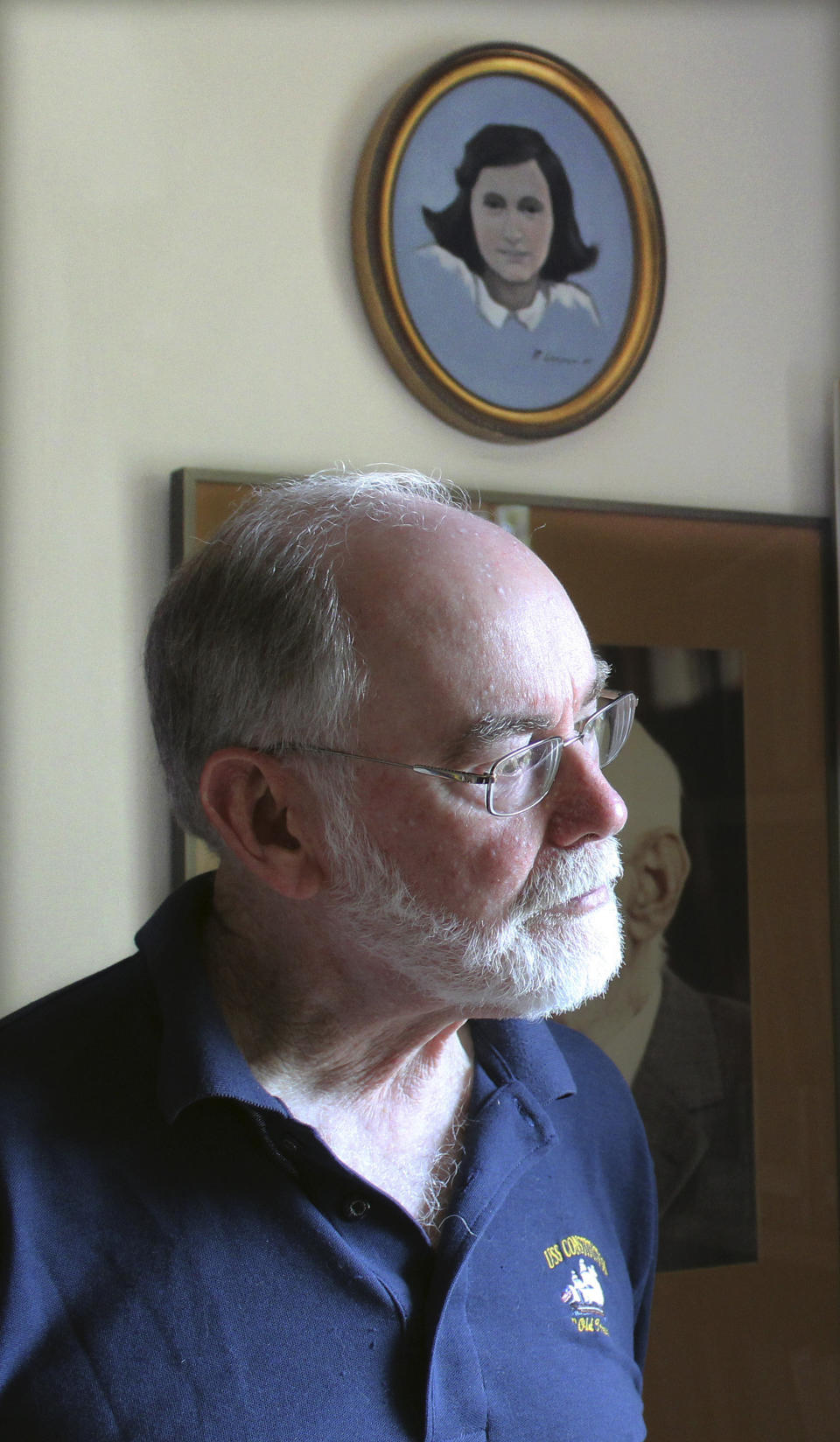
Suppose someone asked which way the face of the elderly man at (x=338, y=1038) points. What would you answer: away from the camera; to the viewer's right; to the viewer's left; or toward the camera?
to the viewer's right

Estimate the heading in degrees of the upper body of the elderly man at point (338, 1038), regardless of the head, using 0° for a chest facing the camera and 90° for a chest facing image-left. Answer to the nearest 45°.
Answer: approximately 315°

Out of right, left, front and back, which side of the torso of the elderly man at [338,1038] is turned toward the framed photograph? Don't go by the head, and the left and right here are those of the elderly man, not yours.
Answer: left

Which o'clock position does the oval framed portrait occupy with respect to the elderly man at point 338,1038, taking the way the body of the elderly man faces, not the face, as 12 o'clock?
The oval framed portrait is roughly at 8 o'clock from the elderly man.
